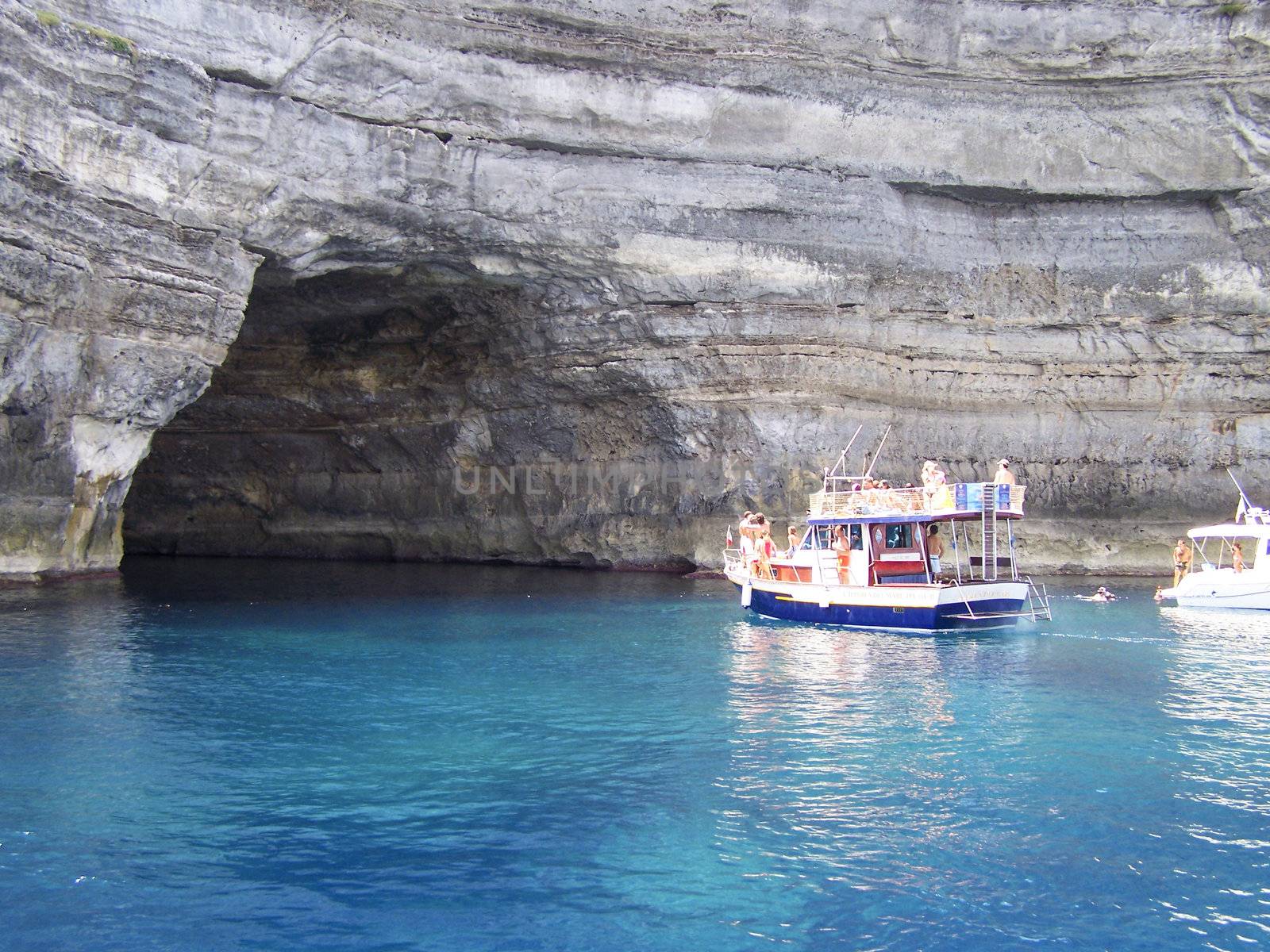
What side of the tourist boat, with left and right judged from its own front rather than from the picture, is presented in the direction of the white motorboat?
right

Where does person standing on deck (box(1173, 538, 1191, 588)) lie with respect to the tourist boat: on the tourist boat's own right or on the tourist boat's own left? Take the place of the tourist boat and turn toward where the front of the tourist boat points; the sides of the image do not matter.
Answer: on the tourist boat's own right

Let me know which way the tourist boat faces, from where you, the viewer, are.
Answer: facing away from the viewer and to the left of the viewer
